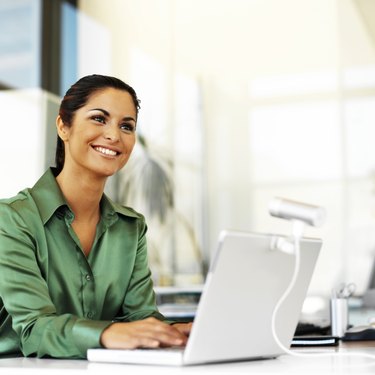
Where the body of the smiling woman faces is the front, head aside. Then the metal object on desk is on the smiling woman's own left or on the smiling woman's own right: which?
on the smiling woman's own left

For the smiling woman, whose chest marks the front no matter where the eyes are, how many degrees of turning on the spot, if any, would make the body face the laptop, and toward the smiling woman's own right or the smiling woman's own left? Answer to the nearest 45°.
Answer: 0° — they already face it

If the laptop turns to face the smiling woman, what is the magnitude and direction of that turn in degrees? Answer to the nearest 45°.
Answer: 0° — it already faces them

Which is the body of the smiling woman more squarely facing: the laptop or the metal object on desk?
the laptop

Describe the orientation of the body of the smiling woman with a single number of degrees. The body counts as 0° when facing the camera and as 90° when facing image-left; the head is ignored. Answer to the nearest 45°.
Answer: approximately 315°

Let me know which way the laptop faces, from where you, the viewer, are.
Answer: facing away from the viewer and to the left of the viewer

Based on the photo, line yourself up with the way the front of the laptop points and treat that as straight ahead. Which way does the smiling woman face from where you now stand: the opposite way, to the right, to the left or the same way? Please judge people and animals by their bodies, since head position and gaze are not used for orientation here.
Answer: the opposite way
